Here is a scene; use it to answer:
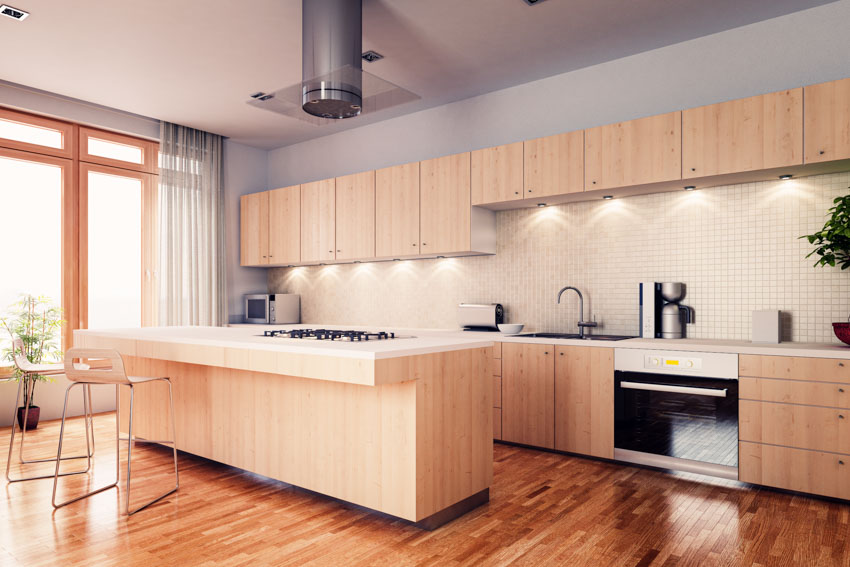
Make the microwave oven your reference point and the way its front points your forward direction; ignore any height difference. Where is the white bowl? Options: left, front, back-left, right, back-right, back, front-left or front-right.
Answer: left

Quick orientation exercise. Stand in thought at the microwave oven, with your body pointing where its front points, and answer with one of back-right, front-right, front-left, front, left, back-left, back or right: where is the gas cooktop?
front-left

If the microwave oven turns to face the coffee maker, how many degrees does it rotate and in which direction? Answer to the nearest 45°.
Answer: approximately 90° to its left

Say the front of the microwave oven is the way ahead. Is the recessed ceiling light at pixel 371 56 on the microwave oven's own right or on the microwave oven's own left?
on the microwave oven's own left

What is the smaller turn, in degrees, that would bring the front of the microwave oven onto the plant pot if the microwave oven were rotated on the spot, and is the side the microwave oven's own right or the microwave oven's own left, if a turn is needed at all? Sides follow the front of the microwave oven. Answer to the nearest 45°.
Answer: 0° — it already faces it

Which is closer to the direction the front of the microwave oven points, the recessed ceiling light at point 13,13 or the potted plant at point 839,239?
the recessed ceiling light

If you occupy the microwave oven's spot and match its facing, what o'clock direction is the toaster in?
The toaster is roughly at 9 o'clock from the microwave oven.

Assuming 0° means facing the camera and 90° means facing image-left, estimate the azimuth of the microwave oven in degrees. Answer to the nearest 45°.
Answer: approximately 45°

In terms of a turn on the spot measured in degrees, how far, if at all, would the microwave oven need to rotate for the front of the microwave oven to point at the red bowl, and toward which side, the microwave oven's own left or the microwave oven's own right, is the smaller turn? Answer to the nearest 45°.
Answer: approximately 90° to the microwave oven's own left

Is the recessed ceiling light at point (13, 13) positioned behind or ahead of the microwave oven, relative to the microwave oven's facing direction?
ahead

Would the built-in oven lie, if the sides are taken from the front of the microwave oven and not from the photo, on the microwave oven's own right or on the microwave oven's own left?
on the microwave oven's own left

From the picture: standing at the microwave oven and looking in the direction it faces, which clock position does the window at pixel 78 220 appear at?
The window is roughly at 1 o'clock from the microwave oven.

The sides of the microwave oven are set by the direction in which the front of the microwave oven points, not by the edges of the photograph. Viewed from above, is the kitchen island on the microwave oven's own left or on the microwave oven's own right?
on the microwave oven's own left

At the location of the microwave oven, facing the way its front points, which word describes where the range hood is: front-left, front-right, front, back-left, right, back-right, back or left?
front-left
